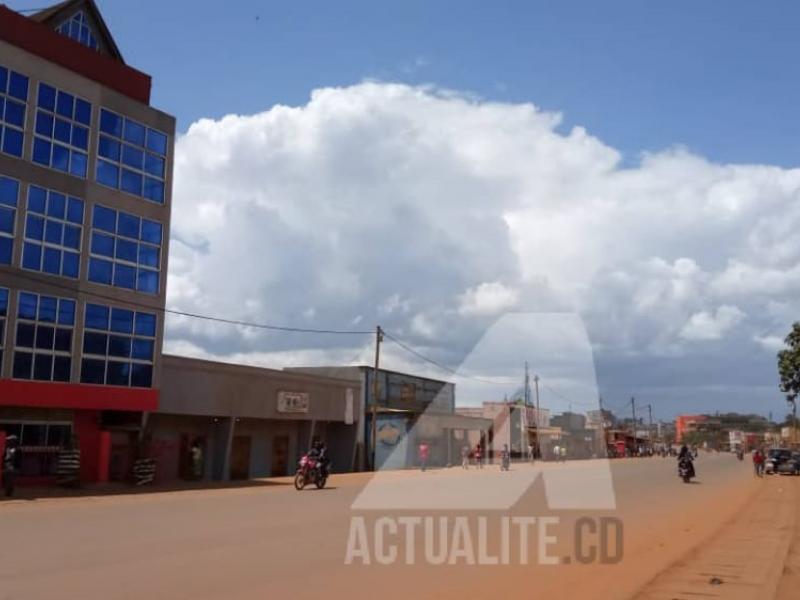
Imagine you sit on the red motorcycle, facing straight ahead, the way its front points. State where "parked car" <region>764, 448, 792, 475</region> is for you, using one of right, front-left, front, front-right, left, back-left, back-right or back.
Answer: back

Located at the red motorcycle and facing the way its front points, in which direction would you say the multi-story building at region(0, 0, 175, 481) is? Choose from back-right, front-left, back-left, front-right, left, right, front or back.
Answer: front-right

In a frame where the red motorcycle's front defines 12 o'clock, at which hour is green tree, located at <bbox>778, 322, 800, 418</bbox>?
The green tree is roughly at 7 o'clock from the red motorcycle.

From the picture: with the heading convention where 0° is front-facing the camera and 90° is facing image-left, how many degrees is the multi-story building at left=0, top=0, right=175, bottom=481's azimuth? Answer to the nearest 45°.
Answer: approximately 315°

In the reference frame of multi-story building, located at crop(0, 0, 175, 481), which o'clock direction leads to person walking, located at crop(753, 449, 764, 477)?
The person walking is roughly at 10 o'clock from the multi-story building.

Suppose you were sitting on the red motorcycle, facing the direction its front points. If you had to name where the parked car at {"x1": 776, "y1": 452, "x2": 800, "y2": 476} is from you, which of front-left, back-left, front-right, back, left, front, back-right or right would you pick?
back

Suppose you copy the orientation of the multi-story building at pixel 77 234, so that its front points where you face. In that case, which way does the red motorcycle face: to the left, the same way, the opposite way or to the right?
to the right

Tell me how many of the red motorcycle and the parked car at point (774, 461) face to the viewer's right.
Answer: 0

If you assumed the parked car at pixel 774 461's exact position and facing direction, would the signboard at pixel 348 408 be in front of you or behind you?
in front

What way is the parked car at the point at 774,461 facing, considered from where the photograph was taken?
facing the viewer and to the left of the viewer

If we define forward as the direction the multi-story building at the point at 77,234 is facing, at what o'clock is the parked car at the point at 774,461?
The parked car is roughly at 10 o'clock from the multi-story building.

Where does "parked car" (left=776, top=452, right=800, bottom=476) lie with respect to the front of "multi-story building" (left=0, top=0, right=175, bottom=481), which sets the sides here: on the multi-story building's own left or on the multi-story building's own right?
on the multi-story building's own left

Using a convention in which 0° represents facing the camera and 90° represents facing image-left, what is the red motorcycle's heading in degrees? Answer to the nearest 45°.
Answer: approximately 45°
